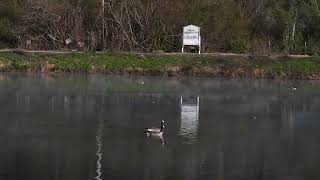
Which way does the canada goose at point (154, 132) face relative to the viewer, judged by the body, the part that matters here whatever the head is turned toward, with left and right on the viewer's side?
facing to the right of the viewer
